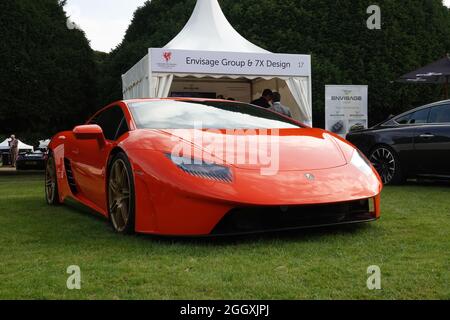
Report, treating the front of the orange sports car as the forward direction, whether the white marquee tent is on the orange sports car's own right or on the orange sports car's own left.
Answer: on the orange sports car's own left

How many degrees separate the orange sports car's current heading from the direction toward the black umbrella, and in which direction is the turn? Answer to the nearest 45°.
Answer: approximately 90° to its left

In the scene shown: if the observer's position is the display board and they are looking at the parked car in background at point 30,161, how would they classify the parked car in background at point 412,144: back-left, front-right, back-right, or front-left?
back-left

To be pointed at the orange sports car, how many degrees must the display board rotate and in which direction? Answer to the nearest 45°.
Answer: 0° — it already faces it

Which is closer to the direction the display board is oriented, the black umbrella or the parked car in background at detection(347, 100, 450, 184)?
the parked car in background

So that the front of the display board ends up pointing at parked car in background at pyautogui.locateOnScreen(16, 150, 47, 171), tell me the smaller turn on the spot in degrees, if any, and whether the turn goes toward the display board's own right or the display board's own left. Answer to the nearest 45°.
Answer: approximately 135° to the display board's own right

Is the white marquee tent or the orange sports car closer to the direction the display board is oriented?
the orange sports car

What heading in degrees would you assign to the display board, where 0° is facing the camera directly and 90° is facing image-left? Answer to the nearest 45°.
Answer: approximately 0°

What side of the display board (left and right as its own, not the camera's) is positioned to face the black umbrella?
left

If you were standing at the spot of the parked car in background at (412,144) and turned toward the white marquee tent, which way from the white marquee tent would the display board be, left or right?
right
